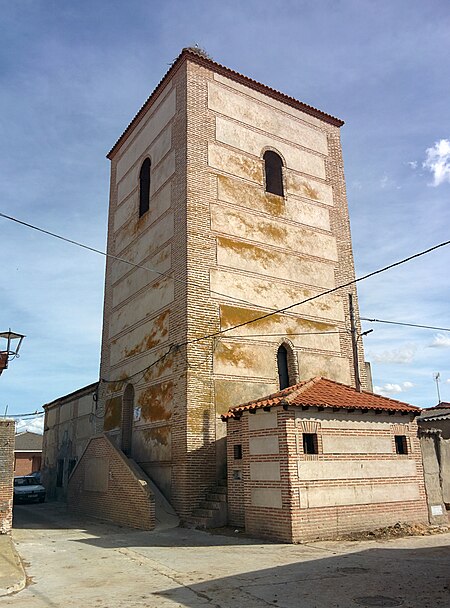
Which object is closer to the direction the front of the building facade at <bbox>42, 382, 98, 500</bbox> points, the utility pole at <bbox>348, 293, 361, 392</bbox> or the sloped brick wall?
the sloped brick wall

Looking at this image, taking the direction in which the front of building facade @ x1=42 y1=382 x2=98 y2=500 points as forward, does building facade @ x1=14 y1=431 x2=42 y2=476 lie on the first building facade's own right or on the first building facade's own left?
on the first building facade's own right

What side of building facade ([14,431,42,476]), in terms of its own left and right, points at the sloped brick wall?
front

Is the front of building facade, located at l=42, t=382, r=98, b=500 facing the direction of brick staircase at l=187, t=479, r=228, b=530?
no

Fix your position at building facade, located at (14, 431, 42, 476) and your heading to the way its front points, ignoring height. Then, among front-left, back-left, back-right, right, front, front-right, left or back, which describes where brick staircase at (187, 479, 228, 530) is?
front

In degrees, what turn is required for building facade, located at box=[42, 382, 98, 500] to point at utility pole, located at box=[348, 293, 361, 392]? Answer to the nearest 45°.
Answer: approximately 90° to its left

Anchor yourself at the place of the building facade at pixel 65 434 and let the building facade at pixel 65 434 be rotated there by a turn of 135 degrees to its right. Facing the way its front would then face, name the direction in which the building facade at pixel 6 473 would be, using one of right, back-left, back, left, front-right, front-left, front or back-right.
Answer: back

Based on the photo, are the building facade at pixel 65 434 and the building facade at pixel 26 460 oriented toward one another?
no

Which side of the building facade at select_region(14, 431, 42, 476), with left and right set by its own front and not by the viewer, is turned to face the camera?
front

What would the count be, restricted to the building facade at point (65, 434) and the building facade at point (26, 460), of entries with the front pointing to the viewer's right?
0

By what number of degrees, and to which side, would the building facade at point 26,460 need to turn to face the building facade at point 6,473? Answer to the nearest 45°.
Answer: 0° — it already faces it

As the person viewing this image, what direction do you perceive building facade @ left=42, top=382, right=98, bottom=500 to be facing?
facing the viewer and to the left of the viewer
